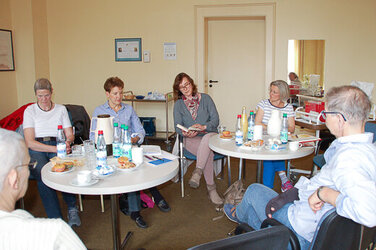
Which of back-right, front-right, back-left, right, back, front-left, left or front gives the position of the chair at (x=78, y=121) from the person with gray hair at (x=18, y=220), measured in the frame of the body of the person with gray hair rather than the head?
front-left

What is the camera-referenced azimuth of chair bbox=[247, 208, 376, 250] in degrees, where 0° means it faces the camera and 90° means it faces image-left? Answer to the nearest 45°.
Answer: approximately 135°

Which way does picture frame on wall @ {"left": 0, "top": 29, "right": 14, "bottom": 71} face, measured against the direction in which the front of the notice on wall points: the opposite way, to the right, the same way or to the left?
to the left

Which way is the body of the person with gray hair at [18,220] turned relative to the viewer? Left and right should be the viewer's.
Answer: facing away from the viewer and to the right of the viewer

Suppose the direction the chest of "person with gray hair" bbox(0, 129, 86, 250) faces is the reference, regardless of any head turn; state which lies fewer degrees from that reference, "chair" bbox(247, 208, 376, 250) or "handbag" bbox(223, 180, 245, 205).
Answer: the handbag

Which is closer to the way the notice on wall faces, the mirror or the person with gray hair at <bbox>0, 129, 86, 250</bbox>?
the person with gray hair
